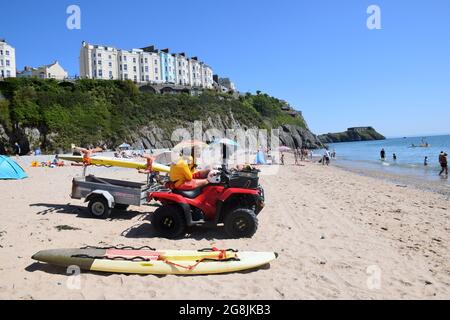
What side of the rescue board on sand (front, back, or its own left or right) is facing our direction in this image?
right

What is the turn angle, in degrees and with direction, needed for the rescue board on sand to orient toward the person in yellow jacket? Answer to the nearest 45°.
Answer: approximately 90° to its left

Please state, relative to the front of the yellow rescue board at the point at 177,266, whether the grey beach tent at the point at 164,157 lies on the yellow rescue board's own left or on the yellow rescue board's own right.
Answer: on the yellow rescue board's own left

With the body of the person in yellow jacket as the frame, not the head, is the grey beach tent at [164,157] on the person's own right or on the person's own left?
on the person's own left

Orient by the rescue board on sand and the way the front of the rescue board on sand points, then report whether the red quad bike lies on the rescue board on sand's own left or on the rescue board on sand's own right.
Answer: on the rescue board on sand's own left

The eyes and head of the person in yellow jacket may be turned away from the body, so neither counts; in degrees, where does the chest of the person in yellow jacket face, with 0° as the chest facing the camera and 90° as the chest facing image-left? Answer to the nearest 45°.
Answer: approximately 270°

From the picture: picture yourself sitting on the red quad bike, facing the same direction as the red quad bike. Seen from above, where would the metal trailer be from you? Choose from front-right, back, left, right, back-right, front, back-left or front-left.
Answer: back-left

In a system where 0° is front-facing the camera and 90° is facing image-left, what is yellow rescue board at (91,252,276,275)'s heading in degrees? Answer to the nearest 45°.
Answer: approximately 270°
